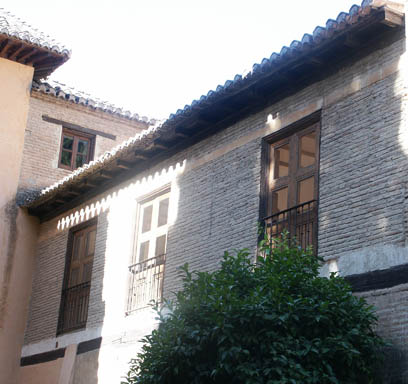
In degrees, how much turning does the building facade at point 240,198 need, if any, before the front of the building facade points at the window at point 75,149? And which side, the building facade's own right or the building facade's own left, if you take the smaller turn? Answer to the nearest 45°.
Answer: approximately 90° to the building facade's own right

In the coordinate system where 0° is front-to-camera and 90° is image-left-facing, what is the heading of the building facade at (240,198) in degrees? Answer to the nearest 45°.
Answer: approximately 45°

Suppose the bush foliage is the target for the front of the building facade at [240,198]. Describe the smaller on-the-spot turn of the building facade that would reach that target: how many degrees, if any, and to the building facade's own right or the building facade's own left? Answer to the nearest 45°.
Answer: approximately 45° to the building facade's own left

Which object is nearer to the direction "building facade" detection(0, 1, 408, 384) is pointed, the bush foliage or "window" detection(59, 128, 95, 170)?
the bush foliage
